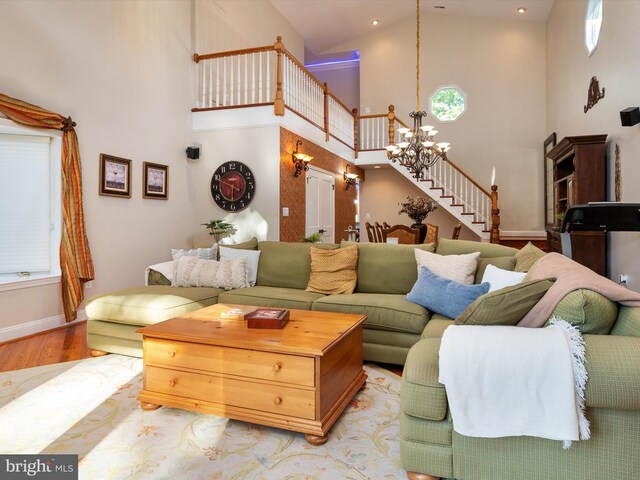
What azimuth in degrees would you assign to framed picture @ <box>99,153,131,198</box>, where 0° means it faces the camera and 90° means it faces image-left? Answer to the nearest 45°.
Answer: approximately 315°

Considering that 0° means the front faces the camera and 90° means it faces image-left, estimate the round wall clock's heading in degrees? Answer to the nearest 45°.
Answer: approximately 0°

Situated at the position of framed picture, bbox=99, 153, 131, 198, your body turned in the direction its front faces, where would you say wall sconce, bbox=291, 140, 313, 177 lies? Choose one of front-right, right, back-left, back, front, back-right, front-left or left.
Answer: front-left

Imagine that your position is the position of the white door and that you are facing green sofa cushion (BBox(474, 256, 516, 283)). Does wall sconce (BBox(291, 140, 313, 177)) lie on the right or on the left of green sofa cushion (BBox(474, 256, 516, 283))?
right

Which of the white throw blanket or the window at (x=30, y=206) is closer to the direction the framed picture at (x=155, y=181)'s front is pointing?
the white throw blanket

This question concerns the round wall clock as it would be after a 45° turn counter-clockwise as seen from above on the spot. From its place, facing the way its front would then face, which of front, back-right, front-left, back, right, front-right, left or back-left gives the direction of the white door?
left

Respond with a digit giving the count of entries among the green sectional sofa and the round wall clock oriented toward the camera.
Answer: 2

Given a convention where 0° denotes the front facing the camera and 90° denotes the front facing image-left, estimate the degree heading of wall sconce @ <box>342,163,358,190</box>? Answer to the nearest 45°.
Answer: approximately 315°

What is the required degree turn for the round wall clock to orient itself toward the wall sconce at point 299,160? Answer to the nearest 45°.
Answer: approximately 90° to its left

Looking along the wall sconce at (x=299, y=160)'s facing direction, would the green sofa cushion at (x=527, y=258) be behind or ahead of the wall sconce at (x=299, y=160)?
ahead

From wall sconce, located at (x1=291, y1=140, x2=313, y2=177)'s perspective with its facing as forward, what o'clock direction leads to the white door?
The white door is roughly at 8 o'clock from the wall sconce.

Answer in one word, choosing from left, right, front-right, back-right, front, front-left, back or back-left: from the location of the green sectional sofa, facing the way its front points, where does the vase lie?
back-left

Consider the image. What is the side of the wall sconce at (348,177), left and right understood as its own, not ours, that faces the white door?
right

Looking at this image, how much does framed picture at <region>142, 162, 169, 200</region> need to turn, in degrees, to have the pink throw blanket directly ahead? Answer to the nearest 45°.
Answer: approximately 45° to its right

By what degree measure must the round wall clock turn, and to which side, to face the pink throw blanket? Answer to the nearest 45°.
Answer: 0° — it already faces it

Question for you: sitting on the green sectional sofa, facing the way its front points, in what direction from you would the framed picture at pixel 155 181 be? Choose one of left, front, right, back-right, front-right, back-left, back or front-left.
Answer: back-right
